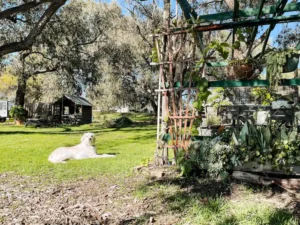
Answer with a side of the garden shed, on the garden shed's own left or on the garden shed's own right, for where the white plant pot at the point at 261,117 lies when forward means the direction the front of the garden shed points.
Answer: on the garden shed's own left

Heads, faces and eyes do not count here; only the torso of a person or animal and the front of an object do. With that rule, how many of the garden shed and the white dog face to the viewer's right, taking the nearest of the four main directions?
1

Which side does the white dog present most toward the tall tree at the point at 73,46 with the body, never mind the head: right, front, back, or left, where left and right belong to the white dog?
left

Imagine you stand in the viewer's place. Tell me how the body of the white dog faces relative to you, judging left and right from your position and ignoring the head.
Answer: facing to the right of the viewer

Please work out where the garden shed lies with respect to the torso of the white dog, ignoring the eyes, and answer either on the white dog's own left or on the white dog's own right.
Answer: on the white dog's own left

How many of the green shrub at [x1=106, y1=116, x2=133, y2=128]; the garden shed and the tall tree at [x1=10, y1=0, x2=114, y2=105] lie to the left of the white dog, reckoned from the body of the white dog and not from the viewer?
3

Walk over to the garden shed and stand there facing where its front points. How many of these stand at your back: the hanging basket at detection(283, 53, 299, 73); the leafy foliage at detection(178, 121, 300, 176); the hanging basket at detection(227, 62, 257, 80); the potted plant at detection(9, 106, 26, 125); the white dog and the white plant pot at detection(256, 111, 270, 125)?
0

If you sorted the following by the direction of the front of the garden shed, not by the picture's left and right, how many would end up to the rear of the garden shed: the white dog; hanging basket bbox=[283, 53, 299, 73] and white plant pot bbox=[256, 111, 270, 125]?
0

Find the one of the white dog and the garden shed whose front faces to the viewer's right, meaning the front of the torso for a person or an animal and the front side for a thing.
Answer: the white dog

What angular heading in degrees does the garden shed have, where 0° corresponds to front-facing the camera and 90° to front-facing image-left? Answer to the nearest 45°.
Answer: approximately 45°

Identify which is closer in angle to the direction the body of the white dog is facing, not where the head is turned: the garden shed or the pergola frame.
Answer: the pergola frame

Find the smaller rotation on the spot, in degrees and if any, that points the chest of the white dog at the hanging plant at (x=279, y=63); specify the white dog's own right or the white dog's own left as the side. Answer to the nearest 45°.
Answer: approximately 45° to the white dog's own right

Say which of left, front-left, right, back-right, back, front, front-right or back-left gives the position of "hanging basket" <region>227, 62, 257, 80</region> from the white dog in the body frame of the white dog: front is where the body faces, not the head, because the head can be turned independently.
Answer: front-right

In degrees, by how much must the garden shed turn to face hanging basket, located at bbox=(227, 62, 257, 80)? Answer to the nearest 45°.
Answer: approximately 45° to its left

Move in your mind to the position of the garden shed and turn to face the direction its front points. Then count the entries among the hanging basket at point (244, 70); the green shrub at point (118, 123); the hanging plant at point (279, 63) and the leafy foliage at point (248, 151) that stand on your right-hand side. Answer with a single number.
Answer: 0

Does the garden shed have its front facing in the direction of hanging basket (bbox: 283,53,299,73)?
no

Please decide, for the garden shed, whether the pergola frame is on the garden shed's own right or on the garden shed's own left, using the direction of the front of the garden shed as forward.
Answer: on the garden shed's own left
